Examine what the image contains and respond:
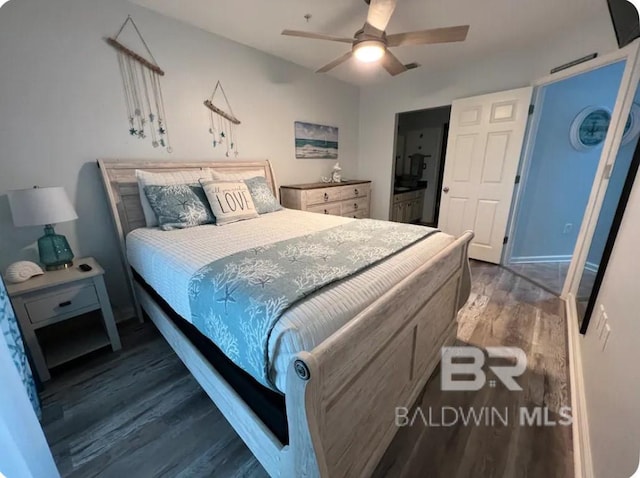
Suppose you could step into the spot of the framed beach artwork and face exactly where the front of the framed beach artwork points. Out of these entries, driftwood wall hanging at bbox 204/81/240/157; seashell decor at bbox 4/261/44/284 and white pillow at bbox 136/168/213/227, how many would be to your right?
3

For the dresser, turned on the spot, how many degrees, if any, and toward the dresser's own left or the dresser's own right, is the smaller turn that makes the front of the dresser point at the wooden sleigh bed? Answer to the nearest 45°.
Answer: approximately 45° to the dresser's own right

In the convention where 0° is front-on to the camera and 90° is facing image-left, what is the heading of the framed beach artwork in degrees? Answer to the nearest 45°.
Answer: approximately 315°

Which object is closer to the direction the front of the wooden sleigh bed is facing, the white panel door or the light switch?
the light switch

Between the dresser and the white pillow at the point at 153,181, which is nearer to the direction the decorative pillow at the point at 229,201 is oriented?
the dresser

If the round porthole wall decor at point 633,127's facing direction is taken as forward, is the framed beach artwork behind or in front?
in front

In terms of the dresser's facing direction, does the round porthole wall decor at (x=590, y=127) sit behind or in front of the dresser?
in front

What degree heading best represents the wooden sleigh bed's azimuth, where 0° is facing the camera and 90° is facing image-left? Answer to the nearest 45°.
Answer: approximately 315°
